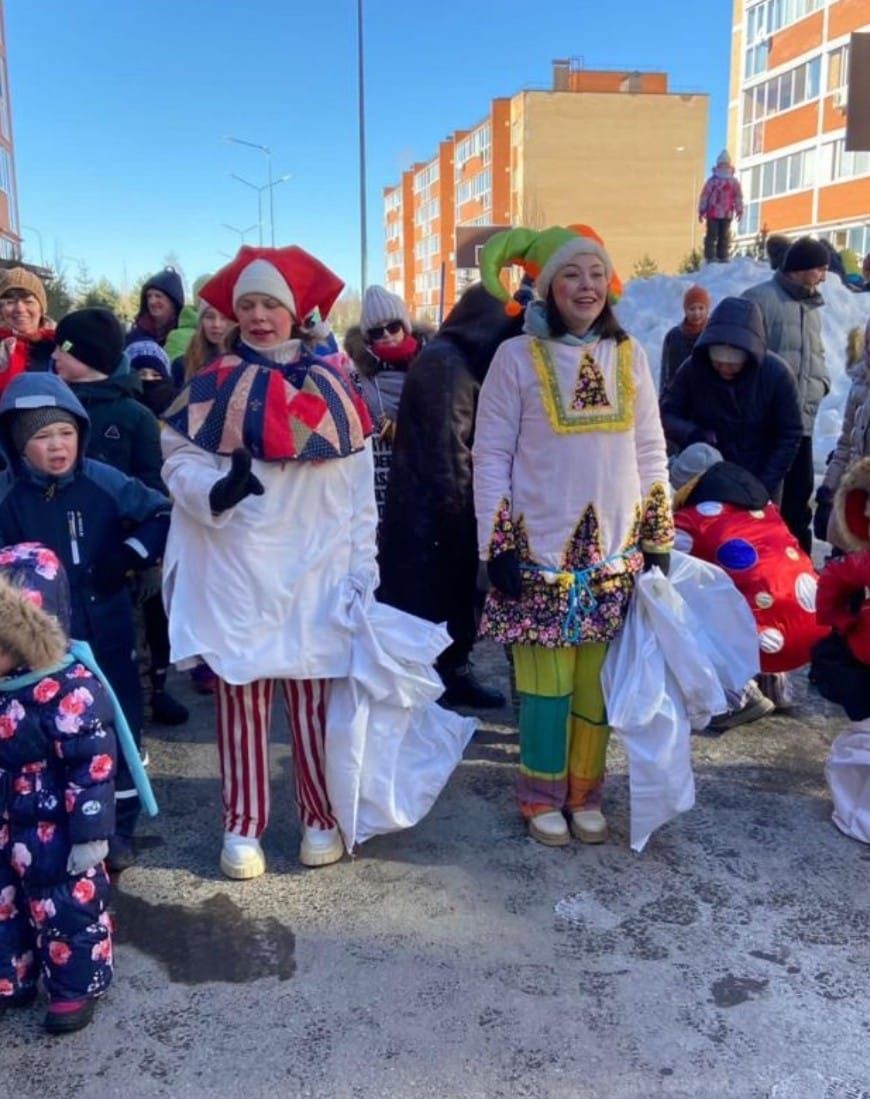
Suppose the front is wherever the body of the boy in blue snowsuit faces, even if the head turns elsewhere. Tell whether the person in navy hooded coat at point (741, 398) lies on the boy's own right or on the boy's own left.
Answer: on the boy's own left

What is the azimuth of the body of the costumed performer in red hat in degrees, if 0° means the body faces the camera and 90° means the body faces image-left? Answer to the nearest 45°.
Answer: approximately 0°

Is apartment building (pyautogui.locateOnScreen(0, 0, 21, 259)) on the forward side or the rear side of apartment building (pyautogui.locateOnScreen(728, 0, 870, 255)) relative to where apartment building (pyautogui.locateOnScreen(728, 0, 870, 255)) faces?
on the forward side

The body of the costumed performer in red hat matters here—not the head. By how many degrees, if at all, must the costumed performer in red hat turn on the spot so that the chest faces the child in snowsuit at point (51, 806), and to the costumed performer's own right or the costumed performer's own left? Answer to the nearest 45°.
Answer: approximately 45° to the costumed performer's own right

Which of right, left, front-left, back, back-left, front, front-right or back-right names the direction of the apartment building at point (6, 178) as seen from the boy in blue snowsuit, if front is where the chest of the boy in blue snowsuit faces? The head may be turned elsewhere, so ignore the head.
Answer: back

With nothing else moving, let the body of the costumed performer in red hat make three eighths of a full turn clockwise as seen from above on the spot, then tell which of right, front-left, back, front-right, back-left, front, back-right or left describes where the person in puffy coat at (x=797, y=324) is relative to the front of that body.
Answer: right

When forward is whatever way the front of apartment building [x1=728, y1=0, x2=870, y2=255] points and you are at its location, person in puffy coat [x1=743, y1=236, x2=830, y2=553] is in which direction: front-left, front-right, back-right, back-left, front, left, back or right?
front-left

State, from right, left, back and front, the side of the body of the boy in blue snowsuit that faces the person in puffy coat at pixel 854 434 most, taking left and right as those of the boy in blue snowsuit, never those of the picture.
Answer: left

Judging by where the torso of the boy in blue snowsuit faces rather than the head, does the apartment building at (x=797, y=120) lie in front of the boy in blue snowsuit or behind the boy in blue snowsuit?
behind

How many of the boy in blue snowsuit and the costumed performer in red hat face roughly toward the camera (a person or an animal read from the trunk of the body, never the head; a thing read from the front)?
2

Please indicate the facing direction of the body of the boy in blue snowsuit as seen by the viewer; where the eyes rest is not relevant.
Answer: toward the camera
